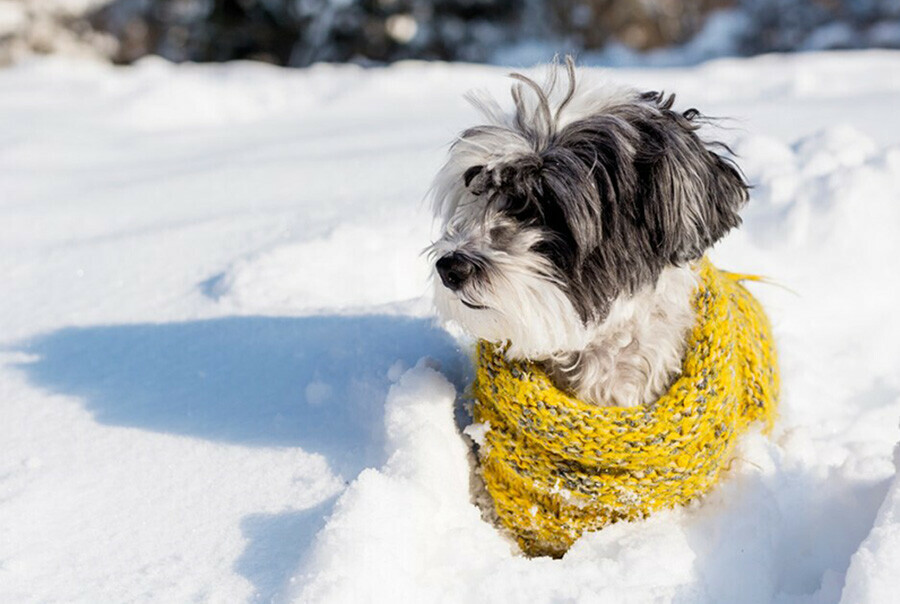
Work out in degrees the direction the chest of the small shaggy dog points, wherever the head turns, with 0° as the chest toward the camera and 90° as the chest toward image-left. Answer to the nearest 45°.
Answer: approximately 45°
